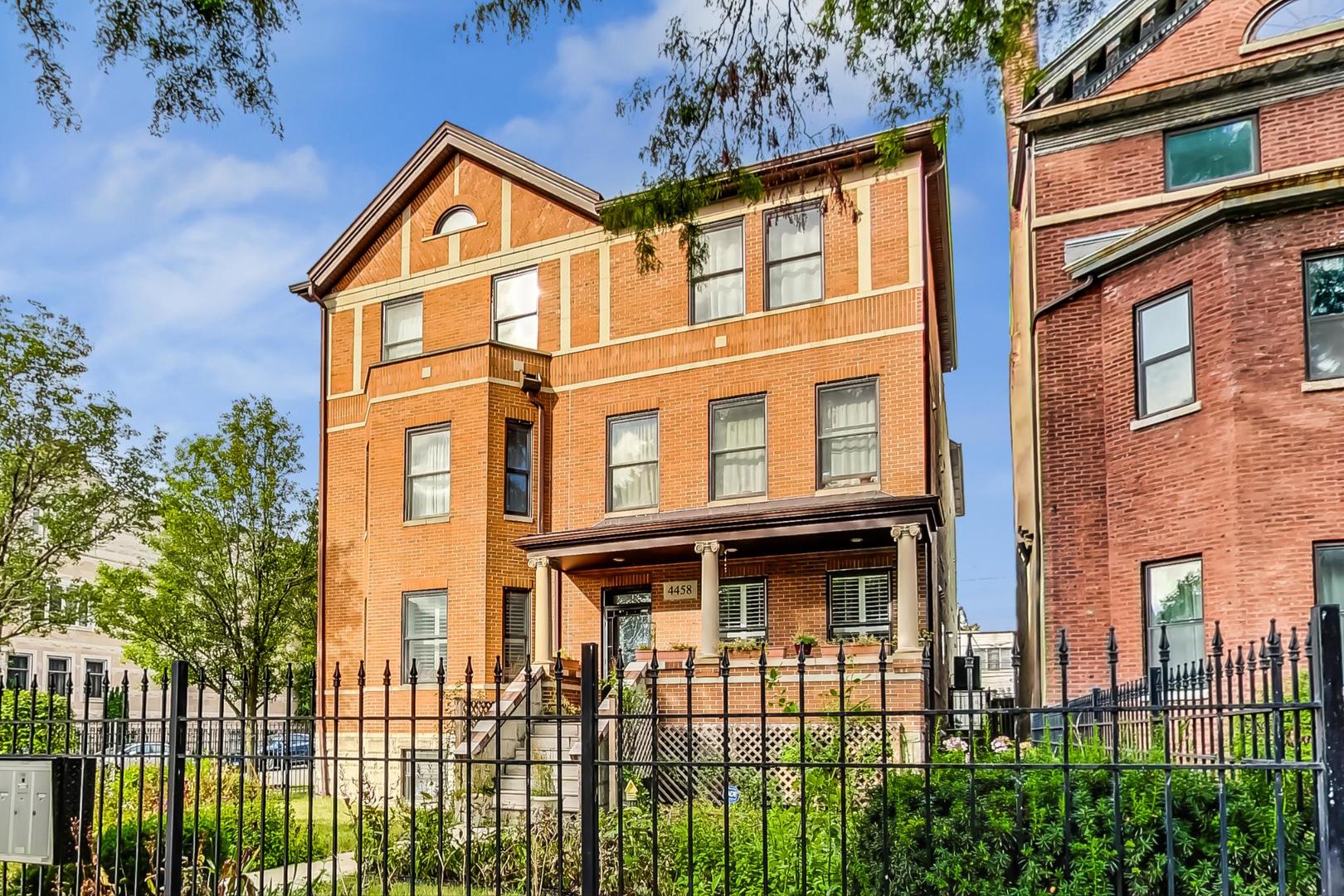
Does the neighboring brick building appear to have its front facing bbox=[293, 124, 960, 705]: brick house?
no

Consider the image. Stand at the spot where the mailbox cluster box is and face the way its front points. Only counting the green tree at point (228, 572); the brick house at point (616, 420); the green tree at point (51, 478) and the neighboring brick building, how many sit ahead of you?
0

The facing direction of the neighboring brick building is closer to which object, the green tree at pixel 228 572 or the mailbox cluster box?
the mailbox cluster box

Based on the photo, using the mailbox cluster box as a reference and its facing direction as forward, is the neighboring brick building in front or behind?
behind

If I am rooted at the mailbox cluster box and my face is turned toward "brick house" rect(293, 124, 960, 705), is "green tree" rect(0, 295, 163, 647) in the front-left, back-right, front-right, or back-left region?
front-left

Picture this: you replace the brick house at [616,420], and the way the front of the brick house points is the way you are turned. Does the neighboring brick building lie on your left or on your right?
on your left

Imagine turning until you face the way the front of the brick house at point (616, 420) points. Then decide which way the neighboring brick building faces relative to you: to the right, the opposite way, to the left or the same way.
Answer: the same way

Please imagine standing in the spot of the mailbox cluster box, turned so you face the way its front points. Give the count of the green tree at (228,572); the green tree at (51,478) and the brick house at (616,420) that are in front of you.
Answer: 0

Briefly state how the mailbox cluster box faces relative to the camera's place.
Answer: facing the viewer and to the left of the viewer

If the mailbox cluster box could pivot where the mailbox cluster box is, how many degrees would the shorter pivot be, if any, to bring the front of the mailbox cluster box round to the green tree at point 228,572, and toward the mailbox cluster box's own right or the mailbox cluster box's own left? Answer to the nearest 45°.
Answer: approximately 135° to the mailbox cluster box's own right
